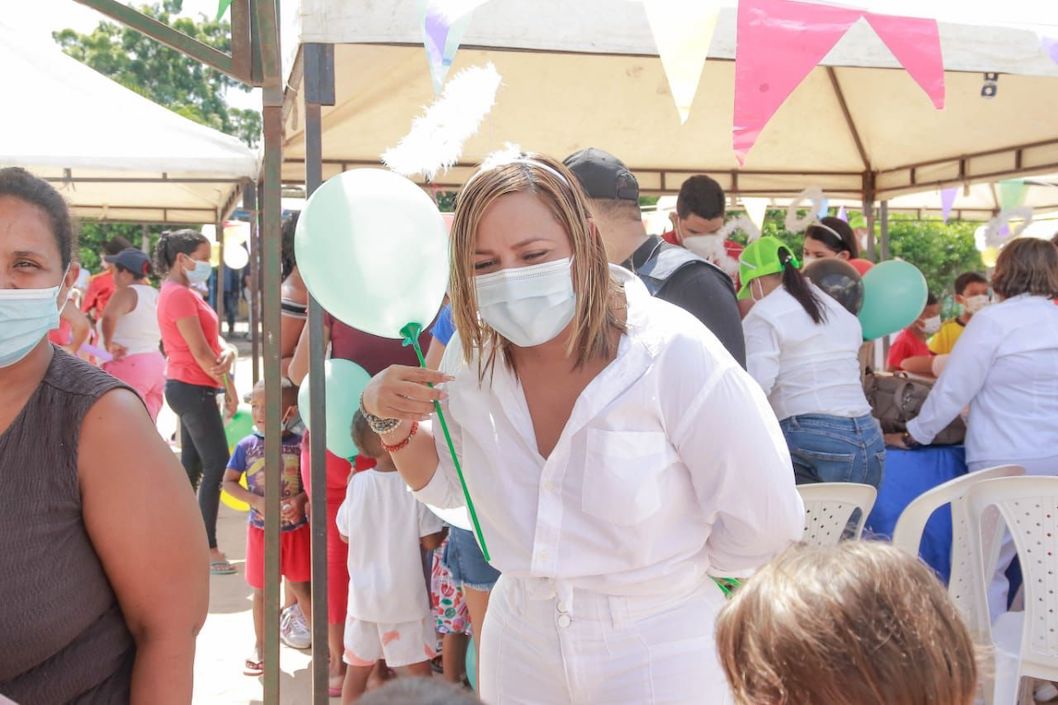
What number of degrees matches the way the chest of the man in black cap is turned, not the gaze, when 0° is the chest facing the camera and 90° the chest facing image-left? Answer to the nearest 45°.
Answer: approximately 135°

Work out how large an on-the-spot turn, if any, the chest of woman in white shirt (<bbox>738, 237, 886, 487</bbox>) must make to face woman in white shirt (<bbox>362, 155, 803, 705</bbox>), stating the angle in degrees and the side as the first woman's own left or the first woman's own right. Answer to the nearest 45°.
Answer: approximately 135° to the first woman's own left

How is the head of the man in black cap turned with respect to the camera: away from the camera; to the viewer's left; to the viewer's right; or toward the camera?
away from the camera

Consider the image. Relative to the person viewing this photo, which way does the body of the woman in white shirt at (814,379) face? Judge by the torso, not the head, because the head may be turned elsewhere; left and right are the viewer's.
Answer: facing away from the viewer and to the left of the viewer

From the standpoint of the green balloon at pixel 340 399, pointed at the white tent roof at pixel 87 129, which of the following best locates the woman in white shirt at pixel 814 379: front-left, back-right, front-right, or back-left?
back-right

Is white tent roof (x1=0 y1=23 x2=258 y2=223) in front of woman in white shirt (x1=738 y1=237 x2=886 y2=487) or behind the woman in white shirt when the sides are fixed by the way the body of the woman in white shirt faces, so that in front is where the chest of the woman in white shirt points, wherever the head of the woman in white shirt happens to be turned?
in front

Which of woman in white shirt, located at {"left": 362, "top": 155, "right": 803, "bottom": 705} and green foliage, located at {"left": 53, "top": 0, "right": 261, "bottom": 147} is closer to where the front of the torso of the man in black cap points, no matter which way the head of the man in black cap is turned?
the green foliage

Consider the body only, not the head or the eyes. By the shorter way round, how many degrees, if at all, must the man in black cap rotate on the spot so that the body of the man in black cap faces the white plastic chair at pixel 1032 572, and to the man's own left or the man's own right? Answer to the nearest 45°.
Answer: approximately 90° to the man's own right

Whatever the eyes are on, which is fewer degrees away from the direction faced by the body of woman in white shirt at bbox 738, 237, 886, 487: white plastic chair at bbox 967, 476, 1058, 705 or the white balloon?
the white balloon

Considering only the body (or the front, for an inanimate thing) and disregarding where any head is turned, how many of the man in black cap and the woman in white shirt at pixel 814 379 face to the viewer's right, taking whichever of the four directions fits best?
0

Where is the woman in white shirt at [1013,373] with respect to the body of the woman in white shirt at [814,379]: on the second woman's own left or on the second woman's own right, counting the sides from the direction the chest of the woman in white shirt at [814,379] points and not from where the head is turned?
on the second woman's own right
